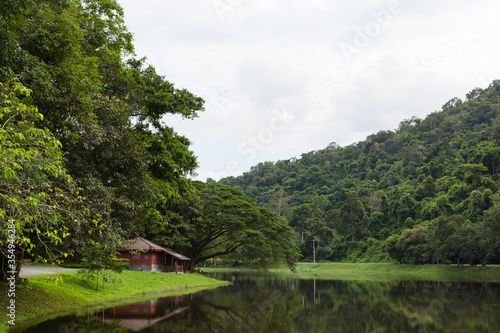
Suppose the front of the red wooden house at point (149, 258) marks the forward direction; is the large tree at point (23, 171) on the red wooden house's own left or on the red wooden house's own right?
on the red wooden house's own right

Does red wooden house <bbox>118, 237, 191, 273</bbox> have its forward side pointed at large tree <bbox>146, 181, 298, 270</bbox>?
no

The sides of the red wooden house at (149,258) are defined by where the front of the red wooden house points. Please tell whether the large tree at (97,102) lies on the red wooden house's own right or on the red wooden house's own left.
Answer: on the red wooden house's own right

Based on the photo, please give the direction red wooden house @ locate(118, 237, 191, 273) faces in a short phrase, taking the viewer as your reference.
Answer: facing the viewer and to the right of the viewer
